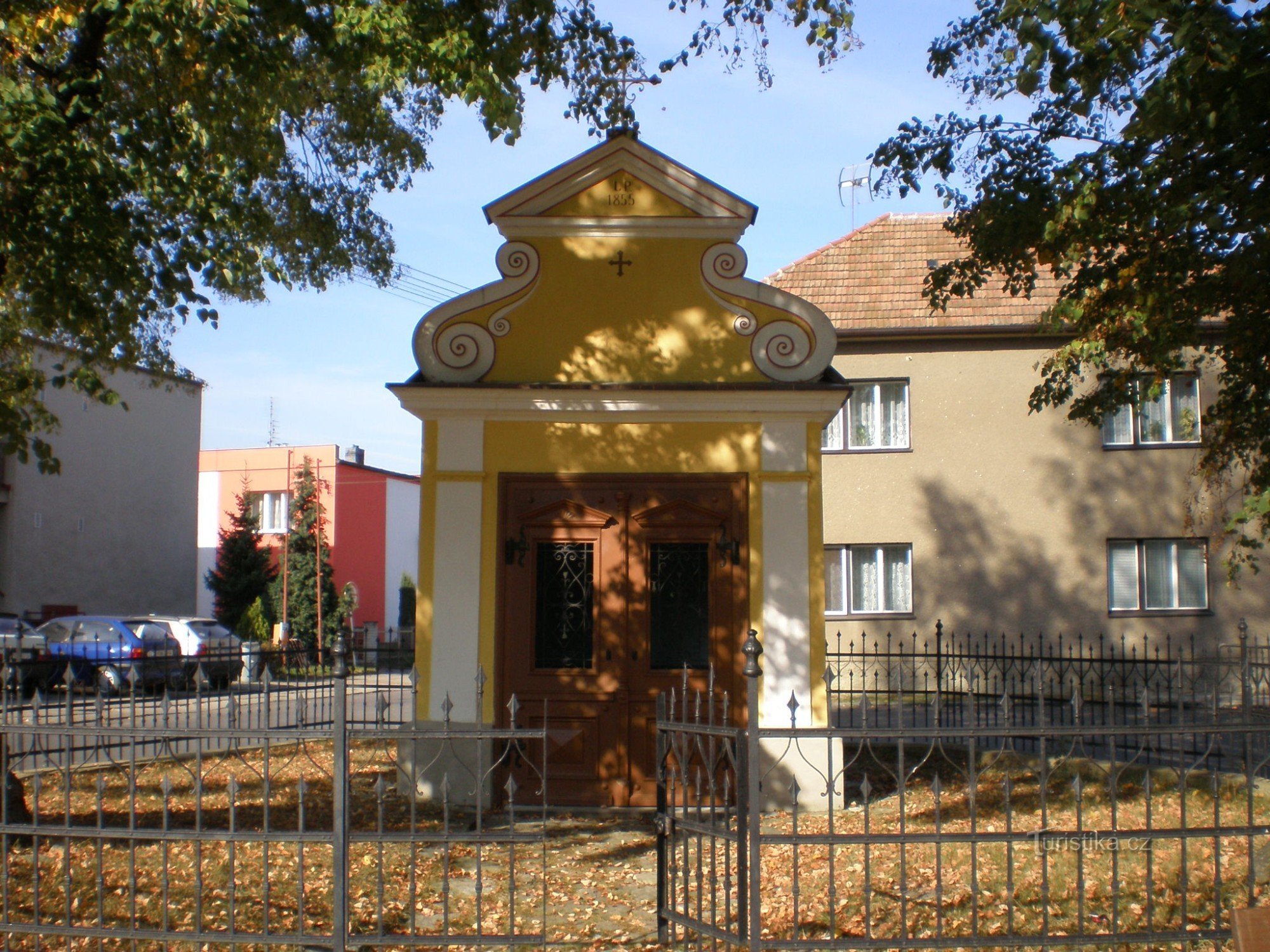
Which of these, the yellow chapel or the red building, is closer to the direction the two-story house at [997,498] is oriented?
the yellow chapel

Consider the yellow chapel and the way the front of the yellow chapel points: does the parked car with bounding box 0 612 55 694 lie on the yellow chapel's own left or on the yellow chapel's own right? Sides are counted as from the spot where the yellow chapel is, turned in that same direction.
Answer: on the yellow chapel's own right

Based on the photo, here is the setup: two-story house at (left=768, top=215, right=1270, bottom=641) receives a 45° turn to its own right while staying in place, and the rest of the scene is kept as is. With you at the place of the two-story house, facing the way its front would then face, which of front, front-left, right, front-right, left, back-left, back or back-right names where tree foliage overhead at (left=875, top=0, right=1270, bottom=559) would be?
front-left

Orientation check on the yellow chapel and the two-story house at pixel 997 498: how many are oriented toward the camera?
2

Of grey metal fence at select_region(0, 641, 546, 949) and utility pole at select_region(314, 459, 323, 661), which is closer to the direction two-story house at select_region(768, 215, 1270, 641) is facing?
the grey metal fence

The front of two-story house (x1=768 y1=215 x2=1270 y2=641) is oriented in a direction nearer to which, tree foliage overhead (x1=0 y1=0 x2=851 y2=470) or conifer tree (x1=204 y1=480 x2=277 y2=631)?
the tree foliage overhead

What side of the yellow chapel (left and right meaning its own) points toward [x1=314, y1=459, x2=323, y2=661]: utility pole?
back

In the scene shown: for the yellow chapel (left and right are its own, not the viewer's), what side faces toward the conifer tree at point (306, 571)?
back

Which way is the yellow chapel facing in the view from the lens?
facing the viewer

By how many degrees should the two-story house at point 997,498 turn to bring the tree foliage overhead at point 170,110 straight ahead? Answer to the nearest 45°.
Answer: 0° — it already faces it

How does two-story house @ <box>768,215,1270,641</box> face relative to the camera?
toward the camera

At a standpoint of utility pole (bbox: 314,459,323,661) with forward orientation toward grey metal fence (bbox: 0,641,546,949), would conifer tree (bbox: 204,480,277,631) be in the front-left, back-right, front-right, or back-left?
back-right
